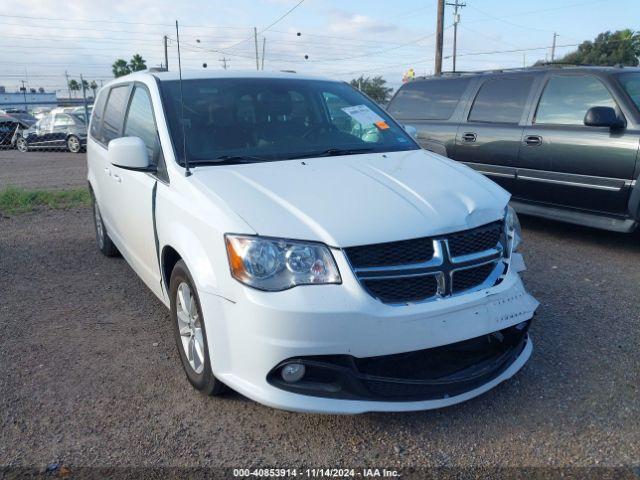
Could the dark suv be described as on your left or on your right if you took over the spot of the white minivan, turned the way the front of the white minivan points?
on your left

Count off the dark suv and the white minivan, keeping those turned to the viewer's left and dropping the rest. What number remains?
0

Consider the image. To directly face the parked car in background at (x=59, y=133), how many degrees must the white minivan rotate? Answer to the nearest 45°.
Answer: approximately 180°

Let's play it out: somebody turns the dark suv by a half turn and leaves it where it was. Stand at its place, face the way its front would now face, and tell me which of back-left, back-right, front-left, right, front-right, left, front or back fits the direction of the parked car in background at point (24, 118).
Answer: front

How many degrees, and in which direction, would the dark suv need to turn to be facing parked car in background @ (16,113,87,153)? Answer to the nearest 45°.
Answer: approximately 180°

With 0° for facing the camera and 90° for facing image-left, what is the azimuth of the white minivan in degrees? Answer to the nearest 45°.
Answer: approximately 315°

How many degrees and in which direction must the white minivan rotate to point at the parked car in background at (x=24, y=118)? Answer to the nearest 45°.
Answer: approximately 180°

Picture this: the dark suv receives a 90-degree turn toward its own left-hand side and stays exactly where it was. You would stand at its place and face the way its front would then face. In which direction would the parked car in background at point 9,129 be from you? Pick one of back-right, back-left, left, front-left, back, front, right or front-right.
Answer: left

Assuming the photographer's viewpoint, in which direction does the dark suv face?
facing the viewer and to the right of the viewer

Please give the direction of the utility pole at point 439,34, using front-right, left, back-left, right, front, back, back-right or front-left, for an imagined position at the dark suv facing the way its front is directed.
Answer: back-left

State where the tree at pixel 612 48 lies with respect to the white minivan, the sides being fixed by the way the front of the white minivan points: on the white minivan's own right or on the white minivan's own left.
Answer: on the white minivan's own left
